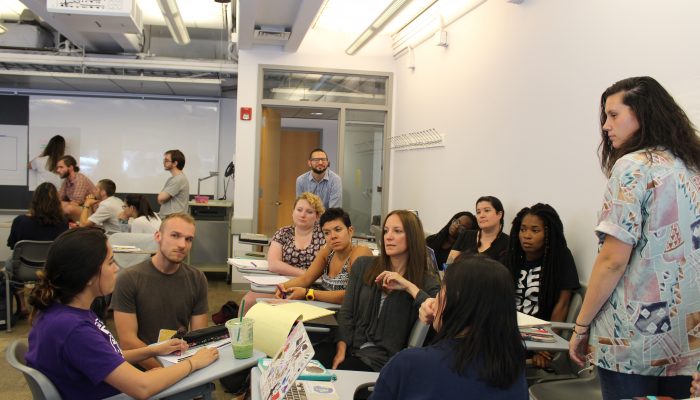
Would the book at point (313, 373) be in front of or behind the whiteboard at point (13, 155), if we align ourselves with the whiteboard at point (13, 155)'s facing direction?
in front

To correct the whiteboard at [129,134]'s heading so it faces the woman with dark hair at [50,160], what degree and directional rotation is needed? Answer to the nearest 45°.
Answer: approximately 90° to its right

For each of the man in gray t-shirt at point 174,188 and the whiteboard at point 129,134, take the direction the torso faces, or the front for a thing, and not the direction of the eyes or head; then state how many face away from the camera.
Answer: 0

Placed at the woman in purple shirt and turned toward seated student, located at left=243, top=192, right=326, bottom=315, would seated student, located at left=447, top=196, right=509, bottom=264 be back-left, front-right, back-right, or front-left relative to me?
front-right

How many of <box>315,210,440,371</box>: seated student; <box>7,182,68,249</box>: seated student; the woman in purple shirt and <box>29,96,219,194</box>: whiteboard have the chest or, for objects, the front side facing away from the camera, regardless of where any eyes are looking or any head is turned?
1

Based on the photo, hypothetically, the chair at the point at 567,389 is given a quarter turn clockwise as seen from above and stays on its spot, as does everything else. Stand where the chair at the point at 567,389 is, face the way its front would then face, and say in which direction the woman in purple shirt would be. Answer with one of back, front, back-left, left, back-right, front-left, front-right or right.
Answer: back-left

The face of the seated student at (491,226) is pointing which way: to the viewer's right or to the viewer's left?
to the viewer's left

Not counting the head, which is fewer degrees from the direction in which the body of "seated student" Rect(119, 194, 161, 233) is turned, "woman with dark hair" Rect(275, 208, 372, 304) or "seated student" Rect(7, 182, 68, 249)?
the seated student

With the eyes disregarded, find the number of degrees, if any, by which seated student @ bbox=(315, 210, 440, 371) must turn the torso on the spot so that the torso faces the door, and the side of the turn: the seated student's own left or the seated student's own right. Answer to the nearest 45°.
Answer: approximately 135° to the seated student's own right

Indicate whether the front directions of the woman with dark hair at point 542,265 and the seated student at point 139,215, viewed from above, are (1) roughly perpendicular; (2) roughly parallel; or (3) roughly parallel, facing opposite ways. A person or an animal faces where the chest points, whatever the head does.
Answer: roughly parallel

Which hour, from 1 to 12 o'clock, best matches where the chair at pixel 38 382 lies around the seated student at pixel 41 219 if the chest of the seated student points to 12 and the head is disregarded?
The chair is roughly at 6 o'clock from the seated student.

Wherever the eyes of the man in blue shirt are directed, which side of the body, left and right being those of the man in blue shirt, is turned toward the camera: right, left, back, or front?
front

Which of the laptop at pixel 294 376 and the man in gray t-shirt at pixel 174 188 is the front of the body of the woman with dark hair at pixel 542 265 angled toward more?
the laptop

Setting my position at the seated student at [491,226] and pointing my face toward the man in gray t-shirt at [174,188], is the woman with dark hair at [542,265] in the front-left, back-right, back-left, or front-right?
back-left

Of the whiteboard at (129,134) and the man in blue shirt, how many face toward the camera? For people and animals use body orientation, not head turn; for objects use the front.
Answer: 2

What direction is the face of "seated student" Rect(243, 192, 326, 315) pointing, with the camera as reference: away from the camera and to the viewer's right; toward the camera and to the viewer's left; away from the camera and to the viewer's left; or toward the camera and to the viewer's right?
toward the camera and to the viewer's left

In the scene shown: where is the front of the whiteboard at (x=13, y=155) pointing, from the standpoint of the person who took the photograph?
facing the viewer

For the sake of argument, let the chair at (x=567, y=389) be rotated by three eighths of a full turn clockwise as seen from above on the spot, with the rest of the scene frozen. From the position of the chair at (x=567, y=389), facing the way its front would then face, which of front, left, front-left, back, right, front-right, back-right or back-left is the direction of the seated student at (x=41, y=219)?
back-left

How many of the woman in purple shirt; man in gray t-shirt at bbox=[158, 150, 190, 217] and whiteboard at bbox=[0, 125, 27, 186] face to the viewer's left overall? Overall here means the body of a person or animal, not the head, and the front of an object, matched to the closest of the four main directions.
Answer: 1

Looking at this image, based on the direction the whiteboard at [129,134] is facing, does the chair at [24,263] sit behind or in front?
in front
